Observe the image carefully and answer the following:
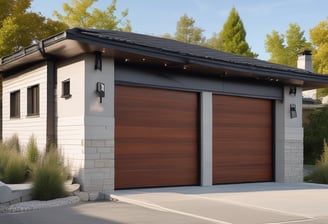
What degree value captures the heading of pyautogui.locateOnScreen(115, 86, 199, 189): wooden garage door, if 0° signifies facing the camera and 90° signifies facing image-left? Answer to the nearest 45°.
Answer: approximately 315°

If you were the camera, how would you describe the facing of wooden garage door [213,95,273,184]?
facing the viewer and to the right of the viewer

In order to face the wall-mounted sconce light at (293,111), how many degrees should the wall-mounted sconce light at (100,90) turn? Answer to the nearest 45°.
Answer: approximately 90° to its left

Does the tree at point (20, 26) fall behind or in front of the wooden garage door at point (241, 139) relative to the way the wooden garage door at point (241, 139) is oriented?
behind

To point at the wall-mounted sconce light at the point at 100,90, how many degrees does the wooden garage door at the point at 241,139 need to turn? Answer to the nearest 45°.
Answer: approximately 90° to its right

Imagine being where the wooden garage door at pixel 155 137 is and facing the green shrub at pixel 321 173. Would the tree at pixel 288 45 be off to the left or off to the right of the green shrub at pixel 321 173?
left

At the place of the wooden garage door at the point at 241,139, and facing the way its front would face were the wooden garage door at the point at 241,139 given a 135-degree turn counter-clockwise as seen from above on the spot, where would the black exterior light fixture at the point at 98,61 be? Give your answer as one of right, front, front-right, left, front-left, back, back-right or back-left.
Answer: back-left

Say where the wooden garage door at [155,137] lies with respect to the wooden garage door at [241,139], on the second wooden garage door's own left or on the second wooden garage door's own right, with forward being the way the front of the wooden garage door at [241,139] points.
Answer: on the second wooden garage door's own right

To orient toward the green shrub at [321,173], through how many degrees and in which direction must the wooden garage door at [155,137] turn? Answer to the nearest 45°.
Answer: approximately 90° to its left

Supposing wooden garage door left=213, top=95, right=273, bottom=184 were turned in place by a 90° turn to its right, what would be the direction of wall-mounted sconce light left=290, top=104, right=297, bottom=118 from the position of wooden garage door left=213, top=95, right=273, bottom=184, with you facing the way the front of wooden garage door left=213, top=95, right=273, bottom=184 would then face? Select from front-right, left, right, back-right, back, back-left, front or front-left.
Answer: back

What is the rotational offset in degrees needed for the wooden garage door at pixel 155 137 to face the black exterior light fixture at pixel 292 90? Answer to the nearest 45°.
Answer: approximately 90° to its left

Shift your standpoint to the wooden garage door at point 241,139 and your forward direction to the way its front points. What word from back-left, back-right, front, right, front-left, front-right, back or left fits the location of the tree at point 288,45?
back-left

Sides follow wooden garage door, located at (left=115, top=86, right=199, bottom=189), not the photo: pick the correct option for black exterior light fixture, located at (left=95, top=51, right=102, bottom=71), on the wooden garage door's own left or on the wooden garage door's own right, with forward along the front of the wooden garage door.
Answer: on the wooden garage door's own right

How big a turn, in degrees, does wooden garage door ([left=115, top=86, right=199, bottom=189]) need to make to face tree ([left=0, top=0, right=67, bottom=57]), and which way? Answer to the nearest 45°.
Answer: approximately 180°

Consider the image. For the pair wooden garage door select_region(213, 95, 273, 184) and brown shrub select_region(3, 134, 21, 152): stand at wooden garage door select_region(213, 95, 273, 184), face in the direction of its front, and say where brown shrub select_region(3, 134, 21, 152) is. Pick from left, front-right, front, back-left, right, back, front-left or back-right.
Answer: back-right
